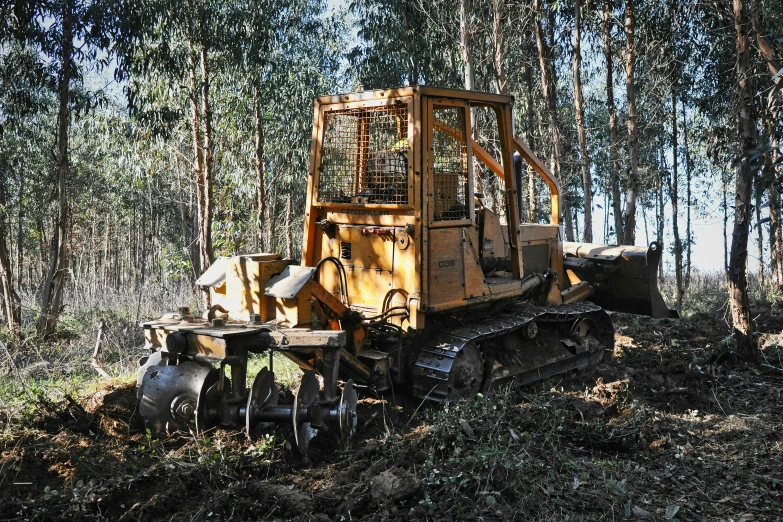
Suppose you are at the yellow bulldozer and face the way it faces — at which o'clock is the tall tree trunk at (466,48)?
The tall tree trunk is roughly at 11 o'clock from the yellow bulldozer.

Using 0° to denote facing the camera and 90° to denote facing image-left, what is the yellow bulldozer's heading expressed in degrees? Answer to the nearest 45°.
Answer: approximately 225°

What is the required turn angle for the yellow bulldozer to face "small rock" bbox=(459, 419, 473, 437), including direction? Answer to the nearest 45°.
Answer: approximately 90° to its right

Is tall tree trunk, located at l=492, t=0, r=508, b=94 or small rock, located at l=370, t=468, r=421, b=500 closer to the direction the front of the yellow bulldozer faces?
the tall tree trunk

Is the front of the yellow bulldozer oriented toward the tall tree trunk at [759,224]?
yes

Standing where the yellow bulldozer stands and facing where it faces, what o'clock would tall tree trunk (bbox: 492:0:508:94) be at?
The tall tree trunk is roughly at 11 o'clock from the yellow bulldozer.

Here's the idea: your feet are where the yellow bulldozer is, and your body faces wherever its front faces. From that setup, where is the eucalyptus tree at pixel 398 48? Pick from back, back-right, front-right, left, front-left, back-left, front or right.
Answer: front-left

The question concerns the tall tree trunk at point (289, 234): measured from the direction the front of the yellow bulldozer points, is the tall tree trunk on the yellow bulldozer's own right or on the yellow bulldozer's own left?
on the yellow bulldozer's own left

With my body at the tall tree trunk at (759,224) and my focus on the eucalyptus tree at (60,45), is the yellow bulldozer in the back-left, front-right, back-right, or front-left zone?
front-left

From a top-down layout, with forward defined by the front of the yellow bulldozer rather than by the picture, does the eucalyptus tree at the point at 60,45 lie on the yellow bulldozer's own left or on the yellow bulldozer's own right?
on the yellow bulldozer's own left
